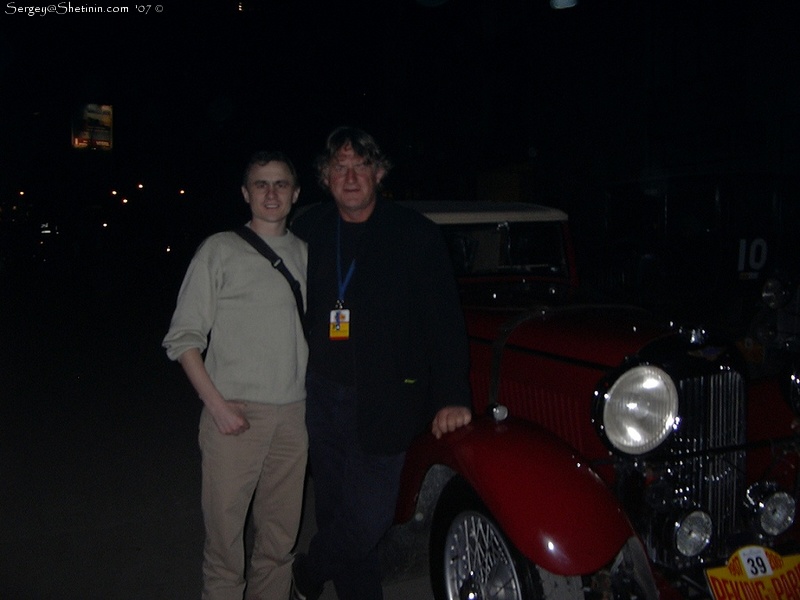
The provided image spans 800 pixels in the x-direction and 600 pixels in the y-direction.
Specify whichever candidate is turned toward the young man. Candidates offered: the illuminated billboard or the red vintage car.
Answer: the illuminated billboard

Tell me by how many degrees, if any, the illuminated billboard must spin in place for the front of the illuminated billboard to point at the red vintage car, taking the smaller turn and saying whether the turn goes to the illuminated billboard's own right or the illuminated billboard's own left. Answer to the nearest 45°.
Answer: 0° — it already faces it

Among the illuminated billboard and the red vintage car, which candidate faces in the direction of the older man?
the illuminated billboard

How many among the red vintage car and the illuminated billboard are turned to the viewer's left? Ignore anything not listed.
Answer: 0

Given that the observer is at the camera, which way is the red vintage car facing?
facing the viewer and to the right of the viewer

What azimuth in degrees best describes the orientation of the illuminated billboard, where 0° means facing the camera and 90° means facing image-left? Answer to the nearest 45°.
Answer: approximately 0°

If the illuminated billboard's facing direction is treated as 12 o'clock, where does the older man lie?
The older man is roughly at 12 o'clock from the illuminated billboard.

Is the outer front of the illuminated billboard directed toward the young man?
yes

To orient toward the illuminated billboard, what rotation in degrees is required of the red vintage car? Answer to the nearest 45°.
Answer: approximately 180°
